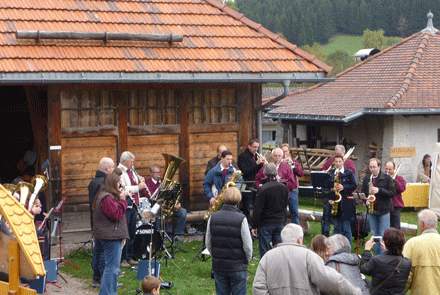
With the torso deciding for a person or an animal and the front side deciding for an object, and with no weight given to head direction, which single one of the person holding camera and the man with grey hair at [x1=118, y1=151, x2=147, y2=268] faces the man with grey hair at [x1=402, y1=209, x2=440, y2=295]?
the man with grey hair at [x1=118, y1=151, x2=147, y2=268]

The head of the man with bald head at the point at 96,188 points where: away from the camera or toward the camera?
away from the camera

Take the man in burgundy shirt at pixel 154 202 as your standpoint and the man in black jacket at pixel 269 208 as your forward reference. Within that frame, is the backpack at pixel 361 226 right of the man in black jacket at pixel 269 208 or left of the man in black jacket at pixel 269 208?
left

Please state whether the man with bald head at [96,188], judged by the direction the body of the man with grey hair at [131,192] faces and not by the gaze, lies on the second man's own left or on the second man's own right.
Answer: on the second man's own right

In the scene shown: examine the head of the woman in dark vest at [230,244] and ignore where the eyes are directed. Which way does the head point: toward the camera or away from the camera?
away from the camera

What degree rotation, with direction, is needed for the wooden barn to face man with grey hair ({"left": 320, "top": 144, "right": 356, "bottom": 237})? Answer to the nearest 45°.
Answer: approximately 90° to its left

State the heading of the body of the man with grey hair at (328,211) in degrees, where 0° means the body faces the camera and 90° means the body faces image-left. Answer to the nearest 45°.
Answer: approximately 0°

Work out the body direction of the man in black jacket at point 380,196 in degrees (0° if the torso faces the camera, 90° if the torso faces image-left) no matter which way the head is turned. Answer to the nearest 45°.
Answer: approximately 45°

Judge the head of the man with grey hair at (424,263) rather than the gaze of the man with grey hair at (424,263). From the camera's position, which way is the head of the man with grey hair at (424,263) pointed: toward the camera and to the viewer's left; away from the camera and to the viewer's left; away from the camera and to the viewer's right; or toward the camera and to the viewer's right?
away from the camera and to the viewer's left

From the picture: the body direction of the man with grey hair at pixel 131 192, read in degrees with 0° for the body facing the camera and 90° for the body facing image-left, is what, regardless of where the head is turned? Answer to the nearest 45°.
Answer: approximately 315°

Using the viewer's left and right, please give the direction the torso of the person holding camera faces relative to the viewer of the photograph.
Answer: facing away from the viewer and to the left of the viewer

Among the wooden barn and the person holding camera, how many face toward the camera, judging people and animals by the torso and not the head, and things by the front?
1
